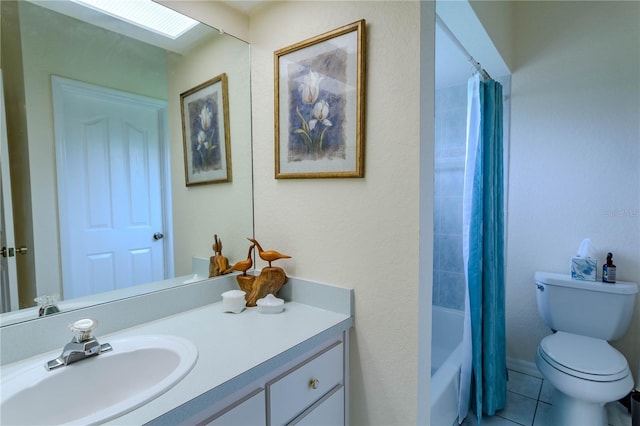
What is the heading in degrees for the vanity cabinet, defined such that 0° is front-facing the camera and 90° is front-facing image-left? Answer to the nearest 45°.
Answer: approximately 315°

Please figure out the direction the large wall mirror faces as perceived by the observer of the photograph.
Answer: facing the viewer and to the right of the viewer

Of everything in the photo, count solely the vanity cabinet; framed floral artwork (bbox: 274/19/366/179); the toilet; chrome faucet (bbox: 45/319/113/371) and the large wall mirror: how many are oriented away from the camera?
0

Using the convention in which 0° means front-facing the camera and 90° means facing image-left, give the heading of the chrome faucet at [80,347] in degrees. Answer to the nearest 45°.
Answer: approximately 315°

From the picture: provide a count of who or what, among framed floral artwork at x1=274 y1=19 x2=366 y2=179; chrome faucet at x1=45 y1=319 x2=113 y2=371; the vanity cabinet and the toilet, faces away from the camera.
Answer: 0

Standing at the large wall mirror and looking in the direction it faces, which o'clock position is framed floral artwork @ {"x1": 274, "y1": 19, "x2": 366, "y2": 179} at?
The framed floral artwork is roughly at 11 o'clock from the large wall mirror.

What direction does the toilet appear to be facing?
toward the camera

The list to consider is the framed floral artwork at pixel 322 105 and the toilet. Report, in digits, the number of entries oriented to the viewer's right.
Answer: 0

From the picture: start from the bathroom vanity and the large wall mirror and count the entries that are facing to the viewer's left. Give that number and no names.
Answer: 0

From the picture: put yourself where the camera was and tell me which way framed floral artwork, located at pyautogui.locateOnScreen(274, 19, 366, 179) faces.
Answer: facing the viewer and to the left of the viewer

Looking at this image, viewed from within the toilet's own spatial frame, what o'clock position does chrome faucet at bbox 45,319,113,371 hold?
The chrome faucet is roughly at 1 o'clock from the toilet.

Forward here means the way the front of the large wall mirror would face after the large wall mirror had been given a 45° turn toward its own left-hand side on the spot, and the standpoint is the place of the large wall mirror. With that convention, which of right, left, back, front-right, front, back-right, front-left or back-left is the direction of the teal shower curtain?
front

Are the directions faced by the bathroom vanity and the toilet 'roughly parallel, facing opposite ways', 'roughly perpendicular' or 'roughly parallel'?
roughly perpendicular

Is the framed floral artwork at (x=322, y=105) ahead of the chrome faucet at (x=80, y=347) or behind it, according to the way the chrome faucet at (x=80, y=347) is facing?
ahead
